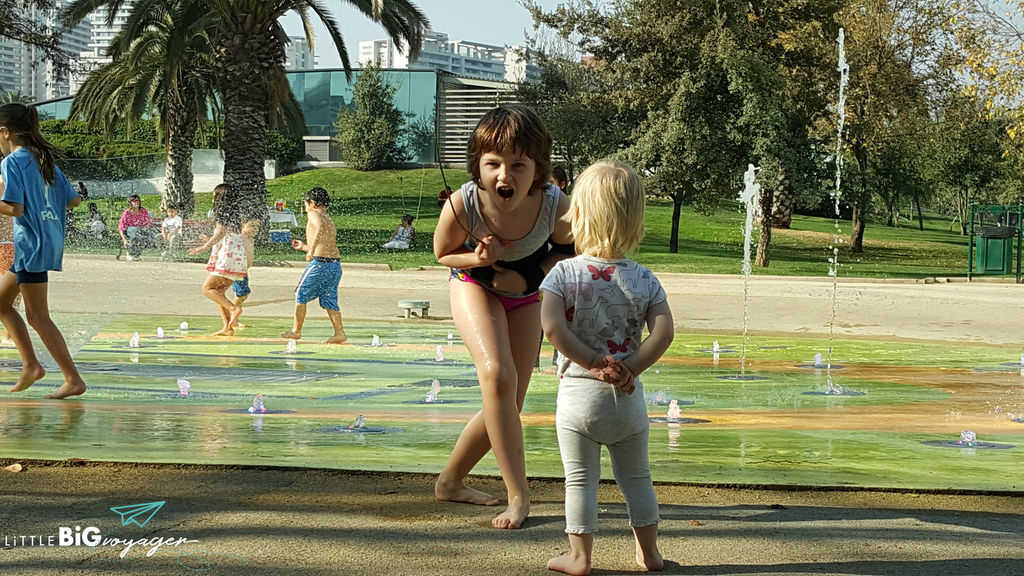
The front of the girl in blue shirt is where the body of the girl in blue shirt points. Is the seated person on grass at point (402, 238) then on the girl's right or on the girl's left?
on the girl's right

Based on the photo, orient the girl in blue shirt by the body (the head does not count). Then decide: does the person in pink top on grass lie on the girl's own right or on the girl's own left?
on the girl's own right

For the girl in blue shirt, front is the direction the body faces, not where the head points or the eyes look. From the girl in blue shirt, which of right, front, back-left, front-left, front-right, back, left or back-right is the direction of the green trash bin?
right

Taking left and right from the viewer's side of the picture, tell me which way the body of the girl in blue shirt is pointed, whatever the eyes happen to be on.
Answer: facing away from the viewer and to the left of the viewer

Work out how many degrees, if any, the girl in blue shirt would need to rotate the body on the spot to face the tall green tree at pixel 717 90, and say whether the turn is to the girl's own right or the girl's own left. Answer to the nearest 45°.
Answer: approximately 90° to the girl's own right

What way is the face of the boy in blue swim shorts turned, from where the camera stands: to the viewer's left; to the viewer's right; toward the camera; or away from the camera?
to the viewer's left

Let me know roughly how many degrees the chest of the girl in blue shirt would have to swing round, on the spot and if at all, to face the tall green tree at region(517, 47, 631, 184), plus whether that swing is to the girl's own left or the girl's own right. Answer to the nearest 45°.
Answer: approximately 90° to the girl's own right
